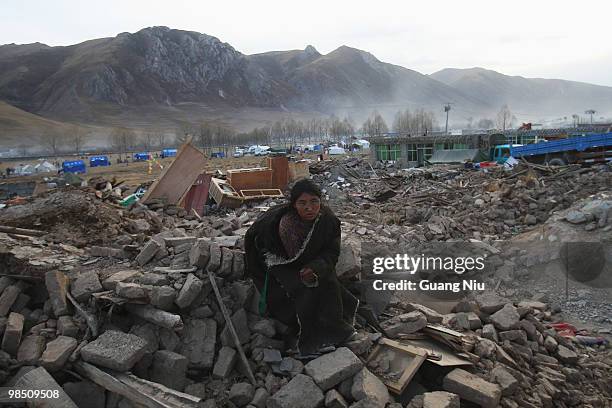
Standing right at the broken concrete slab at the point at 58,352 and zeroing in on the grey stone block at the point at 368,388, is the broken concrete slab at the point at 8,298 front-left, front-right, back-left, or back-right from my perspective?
back-left

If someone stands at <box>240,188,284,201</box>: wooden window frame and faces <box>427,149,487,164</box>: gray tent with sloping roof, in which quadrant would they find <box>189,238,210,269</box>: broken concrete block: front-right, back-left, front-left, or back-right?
back-right

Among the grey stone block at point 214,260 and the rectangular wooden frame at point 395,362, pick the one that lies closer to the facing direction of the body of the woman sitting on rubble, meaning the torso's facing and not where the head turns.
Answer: the rectangular wooden frame

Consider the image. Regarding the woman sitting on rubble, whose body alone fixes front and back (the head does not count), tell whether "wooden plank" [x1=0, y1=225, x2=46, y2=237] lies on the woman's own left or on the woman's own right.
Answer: on the woman's own right

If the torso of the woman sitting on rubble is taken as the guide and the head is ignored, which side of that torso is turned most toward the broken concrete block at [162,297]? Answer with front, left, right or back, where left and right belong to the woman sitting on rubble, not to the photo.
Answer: right

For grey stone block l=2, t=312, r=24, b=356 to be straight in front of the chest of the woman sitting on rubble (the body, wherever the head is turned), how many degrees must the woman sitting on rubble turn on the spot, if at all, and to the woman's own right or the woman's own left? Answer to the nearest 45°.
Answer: approximately 90° to the woman's own right

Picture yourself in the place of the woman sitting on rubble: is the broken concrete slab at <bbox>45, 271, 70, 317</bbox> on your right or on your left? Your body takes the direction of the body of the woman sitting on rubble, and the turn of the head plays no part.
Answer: on your right

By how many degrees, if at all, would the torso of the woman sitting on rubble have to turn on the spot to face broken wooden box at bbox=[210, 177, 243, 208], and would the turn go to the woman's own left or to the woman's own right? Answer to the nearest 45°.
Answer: approximately 180°

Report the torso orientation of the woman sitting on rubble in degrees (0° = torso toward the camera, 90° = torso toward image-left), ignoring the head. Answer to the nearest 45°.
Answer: approximately 0°

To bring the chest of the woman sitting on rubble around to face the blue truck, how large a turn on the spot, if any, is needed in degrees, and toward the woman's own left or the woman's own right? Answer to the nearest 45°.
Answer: approximately 135° to the woman's own left

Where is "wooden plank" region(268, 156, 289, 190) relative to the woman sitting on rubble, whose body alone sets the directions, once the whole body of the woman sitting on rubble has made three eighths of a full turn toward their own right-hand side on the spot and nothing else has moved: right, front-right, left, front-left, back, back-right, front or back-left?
front-right

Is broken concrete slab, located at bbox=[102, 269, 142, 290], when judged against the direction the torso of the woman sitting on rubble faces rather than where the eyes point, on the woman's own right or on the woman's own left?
on the woman's own right

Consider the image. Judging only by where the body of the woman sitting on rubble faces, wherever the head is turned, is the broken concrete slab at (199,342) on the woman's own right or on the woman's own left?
on the woman's own right
